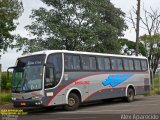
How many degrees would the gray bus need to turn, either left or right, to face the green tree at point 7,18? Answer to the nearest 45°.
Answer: approximately 90° to its right

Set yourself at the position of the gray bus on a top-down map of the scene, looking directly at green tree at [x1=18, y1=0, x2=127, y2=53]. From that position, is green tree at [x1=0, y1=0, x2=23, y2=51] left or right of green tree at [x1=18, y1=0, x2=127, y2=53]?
left

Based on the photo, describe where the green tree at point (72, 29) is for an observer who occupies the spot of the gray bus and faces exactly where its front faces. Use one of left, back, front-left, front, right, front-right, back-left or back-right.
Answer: back-right

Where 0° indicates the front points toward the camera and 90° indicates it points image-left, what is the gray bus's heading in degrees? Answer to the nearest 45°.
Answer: approximately 45°
